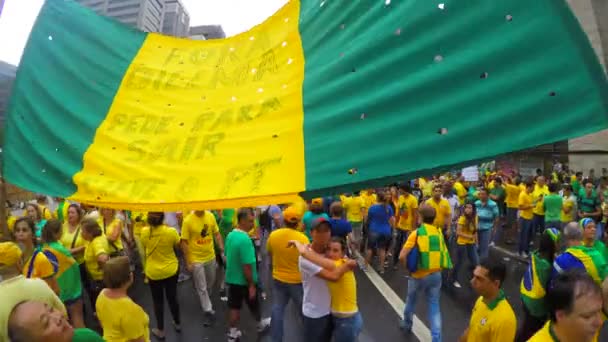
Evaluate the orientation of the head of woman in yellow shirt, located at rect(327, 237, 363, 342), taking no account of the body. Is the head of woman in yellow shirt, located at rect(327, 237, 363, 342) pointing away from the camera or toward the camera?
toward the camera

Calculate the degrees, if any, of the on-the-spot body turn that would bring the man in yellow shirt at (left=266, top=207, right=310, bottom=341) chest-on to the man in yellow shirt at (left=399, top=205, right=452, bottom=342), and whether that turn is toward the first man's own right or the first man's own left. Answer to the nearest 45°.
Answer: approximately 90° to the first man's own right

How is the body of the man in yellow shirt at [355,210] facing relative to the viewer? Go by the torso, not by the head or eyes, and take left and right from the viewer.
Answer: facing away from the viewer

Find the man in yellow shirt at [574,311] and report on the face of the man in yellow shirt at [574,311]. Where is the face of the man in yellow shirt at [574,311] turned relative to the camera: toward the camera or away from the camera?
toward the camera

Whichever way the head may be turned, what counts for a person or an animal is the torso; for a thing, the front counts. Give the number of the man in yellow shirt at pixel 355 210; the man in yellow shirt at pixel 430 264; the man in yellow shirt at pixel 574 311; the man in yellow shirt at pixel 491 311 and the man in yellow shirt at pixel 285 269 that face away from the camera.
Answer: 3

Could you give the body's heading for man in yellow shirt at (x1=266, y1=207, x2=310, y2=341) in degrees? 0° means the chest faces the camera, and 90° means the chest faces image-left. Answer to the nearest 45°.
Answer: approximately 180°

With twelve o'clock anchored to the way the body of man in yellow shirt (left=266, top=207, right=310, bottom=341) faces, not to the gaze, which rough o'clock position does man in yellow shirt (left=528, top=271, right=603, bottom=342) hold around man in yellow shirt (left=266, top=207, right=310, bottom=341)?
man in yellow shirt (left=528, top=271, right=603, bottom=342) is roughly at 5 o'clock from man in yellow shirt (left=266, top=207, right=310, bottom=341).

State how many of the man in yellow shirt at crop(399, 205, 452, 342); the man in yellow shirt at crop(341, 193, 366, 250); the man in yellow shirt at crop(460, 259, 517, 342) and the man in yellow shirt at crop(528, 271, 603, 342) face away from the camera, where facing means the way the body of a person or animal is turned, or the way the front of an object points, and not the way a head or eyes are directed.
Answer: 2

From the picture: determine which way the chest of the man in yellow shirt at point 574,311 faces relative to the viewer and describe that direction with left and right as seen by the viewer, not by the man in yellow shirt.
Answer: facing the viewer and to the right of the viewer

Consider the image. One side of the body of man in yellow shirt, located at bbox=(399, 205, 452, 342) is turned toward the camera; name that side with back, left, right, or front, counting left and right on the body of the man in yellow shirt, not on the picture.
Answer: back

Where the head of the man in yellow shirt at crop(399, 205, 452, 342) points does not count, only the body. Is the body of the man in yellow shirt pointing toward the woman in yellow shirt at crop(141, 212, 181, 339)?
no

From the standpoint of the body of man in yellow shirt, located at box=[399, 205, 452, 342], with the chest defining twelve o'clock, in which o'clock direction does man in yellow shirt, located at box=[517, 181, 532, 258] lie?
man in yellow shirt, located at box=[517, 181, 532, 258] is roughly at 1 o'clock from man in yellow shirt, located at box=[399, 205, 452, 342].

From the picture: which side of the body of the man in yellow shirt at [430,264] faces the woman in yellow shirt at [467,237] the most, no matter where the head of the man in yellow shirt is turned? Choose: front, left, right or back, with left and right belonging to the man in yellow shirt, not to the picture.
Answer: front

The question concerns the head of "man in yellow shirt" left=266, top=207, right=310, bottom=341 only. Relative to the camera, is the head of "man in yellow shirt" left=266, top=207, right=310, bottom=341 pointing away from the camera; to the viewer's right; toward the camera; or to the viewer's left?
away from the camera

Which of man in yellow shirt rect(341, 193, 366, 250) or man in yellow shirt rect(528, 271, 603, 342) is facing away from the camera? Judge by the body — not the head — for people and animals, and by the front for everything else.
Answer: man in yellow shirt rect(341, 193, 366, 250)
